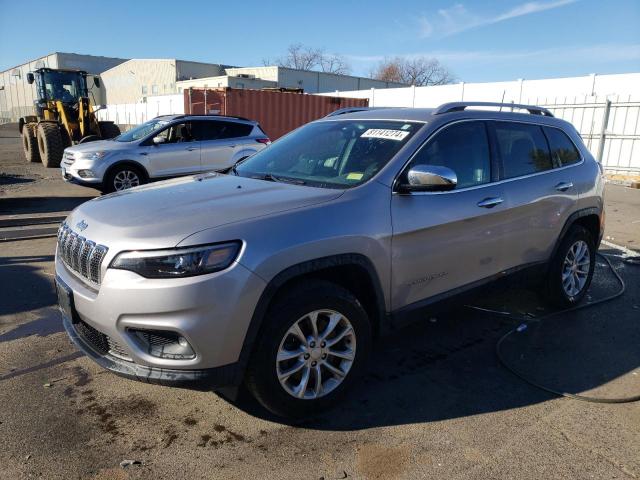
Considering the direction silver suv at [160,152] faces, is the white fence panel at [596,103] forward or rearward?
rearward

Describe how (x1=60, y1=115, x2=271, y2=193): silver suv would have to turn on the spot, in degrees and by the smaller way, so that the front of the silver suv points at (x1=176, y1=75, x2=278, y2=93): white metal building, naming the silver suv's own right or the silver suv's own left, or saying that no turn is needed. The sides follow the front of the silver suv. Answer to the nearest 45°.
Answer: approximately 135° to the silver suv's own right

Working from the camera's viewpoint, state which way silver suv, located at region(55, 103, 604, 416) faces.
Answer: facing the viewer and to the left of the viewer

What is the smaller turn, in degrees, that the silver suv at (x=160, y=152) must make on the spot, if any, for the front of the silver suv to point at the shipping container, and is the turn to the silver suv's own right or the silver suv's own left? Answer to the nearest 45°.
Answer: approximately 180°

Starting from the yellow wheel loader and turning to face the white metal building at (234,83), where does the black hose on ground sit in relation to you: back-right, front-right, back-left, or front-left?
back-right

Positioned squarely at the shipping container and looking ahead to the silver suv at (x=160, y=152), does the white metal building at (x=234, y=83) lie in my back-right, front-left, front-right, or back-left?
back-right

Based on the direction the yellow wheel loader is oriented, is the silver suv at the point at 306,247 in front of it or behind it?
in front

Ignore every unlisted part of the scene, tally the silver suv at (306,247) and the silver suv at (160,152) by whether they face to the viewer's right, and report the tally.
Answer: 0

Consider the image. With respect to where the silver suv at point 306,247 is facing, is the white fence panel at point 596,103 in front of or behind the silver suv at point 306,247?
behind

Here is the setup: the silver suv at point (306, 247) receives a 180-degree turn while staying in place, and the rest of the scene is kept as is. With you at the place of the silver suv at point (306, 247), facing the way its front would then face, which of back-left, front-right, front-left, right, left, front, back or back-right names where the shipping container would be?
front-left

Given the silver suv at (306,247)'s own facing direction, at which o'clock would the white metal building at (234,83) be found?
The white metal building is roughly at 4 o'clock from the silver suv.

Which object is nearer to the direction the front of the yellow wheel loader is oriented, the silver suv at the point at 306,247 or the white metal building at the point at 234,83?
the silver suv
